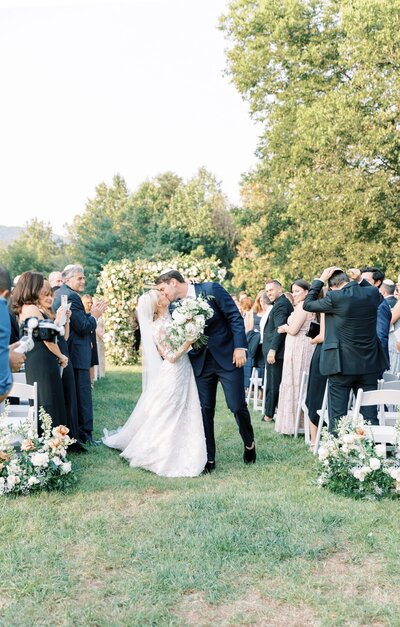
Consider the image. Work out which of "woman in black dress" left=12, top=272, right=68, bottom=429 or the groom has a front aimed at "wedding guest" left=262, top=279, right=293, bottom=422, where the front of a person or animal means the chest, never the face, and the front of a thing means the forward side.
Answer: the woman in black dress

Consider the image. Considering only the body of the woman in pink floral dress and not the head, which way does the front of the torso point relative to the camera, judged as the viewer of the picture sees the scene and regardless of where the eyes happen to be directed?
to the viewer's left

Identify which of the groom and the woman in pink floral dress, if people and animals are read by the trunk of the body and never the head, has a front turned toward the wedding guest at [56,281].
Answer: the woman in pink floral dress

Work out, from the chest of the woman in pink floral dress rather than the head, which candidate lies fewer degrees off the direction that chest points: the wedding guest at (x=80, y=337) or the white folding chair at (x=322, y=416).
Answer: the wedding guest

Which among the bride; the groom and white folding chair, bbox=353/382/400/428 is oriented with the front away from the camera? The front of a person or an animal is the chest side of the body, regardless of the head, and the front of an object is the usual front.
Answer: the white folding chair

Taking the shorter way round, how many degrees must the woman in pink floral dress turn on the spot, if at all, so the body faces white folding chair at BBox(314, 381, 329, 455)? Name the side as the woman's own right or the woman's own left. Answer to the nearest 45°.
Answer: approximately 90° to the woman's own left

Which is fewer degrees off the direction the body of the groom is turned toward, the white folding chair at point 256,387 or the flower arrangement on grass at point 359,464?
the flower arrangement on grass

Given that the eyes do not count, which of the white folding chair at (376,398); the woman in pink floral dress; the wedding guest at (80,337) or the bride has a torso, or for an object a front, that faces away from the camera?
the white folding chair

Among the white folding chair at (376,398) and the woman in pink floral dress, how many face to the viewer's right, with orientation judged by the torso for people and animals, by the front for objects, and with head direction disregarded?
0

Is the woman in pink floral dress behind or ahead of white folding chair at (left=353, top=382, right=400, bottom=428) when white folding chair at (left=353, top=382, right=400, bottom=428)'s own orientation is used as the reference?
ahead

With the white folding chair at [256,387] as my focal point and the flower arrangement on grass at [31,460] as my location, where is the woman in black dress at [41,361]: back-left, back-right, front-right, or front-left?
front-left

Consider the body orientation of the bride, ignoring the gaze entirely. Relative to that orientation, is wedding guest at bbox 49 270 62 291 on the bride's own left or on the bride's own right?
on the bride's own left

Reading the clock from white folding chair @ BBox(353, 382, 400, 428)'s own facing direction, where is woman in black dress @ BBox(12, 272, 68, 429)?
The woman in black dress is roughly at 9 o'clock from the white folding chair.

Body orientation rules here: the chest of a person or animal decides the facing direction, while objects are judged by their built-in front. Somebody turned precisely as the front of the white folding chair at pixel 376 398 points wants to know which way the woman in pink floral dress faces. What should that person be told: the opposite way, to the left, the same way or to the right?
to the left

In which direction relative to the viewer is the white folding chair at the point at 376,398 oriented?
away from the camera

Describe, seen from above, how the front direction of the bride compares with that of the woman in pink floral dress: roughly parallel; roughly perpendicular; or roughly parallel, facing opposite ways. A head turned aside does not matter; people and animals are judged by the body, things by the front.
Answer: roughly parallel, facing opposite ways

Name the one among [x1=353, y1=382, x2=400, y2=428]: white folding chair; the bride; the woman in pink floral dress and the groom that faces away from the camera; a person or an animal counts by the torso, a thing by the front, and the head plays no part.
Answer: the white folding chair

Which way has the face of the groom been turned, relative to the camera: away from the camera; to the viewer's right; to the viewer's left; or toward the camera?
to the viewer's left

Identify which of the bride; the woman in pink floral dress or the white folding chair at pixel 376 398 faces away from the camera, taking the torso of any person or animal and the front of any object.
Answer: the white folding chair

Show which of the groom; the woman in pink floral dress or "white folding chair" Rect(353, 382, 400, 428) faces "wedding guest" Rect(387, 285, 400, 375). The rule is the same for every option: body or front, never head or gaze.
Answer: the white folding chair

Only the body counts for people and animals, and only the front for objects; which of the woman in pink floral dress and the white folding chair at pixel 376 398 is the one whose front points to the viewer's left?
the woman in pink floral dress

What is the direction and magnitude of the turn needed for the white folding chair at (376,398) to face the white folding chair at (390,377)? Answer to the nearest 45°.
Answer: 0° — it already faces it

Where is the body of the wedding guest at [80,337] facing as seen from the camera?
to the viewer's right

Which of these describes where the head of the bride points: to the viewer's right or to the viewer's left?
to the viewer's right
